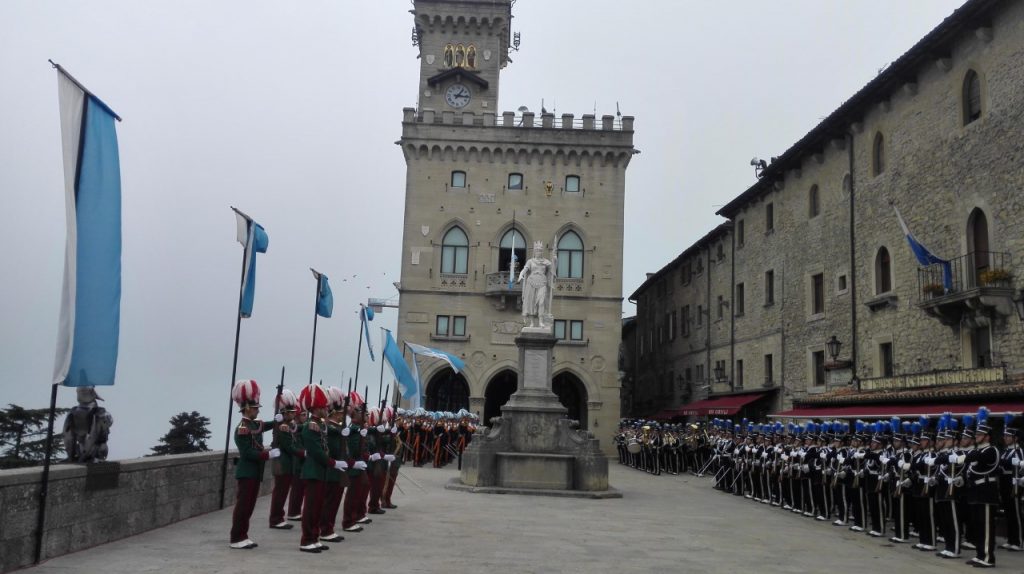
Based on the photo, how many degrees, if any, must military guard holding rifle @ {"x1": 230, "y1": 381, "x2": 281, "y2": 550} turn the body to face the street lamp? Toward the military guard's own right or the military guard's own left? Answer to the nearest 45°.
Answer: approximately 45° to the military guard's own left

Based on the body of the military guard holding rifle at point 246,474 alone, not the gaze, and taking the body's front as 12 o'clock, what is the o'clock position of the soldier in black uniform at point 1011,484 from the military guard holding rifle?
The soldier in black uniform is roughly at 12 o'clock from the military guard holding rifle.

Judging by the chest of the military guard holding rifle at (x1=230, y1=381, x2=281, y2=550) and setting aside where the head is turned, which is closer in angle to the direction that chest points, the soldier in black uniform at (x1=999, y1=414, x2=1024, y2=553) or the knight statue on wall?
the soldier in black uniform

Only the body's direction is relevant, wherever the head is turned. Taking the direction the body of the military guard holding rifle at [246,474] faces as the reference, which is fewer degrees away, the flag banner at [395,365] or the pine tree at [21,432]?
the flag banner

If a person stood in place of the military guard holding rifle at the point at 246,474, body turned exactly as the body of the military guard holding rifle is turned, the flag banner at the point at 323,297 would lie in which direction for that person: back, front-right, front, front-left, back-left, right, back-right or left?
left

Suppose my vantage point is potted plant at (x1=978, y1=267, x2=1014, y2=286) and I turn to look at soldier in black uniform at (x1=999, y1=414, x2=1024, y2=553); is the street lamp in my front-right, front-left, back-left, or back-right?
back-right

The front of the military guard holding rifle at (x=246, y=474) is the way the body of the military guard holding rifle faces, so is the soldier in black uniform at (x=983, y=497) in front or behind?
in front

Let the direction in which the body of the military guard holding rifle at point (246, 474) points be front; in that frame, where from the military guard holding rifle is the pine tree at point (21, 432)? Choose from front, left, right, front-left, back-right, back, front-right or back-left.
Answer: back-left

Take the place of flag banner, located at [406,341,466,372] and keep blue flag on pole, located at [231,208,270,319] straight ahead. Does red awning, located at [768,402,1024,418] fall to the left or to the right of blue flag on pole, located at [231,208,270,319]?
left

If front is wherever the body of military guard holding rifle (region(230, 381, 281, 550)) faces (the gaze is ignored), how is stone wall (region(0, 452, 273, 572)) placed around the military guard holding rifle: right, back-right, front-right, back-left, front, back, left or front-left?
back

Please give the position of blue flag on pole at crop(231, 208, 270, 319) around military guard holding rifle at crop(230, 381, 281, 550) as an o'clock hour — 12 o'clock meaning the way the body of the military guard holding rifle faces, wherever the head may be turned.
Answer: The blue flag on pole is roughly at 9 o'clock from the military guard holding rifle.

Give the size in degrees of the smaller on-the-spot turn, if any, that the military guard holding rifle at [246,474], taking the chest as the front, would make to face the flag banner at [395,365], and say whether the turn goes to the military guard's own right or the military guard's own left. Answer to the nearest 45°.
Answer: approximately 90° to the military guard's own left

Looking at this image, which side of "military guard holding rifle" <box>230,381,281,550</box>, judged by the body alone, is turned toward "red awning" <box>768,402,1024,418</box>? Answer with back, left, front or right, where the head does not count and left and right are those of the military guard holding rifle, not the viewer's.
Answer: front

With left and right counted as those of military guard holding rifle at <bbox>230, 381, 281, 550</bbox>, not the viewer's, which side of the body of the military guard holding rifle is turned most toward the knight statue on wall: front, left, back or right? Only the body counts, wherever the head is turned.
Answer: back

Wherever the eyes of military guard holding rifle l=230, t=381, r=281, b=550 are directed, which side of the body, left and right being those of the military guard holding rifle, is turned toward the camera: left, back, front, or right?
right

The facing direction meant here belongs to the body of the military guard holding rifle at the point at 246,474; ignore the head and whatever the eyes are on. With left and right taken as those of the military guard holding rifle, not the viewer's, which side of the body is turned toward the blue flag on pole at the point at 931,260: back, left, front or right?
front
